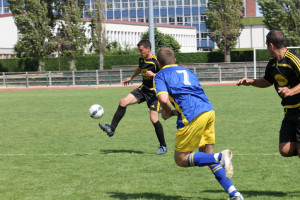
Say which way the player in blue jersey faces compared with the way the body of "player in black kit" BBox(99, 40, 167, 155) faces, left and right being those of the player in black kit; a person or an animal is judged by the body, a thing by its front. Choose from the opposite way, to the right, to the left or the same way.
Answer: to the right

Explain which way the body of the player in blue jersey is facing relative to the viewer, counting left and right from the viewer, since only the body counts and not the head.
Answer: facing away from the viewer and to the left of the viewer

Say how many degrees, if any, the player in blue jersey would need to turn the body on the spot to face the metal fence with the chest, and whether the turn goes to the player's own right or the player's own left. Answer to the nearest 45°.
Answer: approximately 45° to the player's own right

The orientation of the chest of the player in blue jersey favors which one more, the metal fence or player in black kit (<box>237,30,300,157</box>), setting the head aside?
the metal fence

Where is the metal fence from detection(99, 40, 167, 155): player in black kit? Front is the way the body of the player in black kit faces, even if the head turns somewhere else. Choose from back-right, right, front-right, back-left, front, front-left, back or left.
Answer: back-right

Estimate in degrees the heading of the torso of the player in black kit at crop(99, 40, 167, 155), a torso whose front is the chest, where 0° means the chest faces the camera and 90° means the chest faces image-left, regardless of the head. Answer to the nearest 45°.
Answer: approximately 45°

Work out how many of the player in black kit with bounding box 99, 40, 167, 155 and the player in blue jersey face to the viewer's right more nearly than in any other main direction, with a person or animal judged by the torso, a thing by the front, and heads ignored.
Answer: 0

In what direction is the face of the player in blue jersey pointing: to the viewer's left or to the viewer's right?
to the viewer's left
